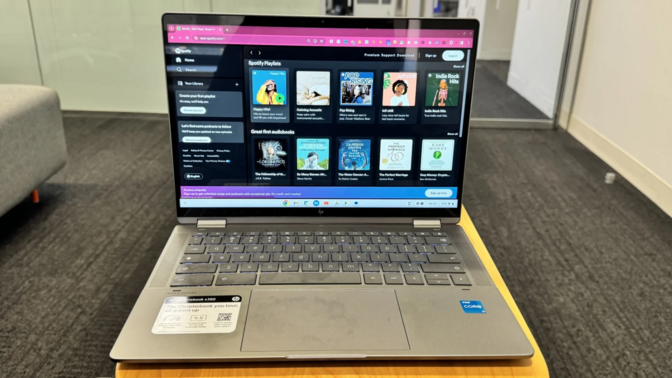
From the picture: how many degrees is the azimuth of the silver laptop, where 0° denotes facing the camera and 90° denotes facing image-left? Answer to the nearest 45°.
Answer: approximately 0°

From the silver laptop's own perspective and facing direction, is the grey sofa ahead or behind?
behind
